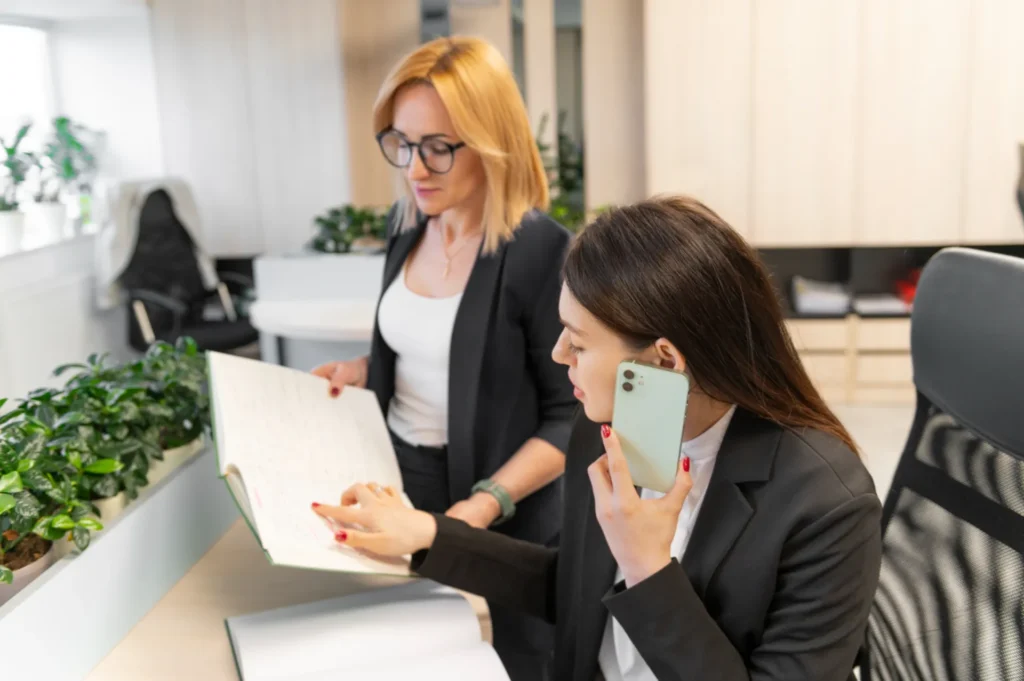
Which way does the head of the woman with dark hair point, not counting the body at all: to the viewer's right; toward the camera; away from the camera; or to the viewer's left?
to the viewer's left

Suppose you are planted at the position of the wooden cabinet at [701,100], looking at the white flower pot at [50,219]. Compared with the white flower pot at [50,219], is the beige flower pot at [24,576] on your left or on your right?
left

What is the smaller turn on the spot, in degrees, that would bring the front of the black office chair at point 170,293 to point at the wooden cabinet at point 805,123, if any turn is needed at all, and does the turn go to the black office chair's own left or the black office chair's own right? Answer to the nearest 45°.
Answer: approximately 45° to the black office chair's own left

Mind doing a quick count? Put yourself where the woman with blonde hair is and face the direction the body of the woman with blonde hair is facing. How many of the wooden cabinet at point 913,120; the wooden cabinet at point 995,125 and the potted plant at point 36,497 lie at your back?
2

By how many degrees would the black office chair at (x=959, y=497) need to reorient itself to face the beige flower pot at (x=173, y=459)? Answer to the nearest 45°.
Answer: approximately 45° to its right

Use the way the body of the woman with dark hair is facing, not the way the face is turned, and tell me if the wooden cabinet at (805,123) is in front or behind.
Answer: behind

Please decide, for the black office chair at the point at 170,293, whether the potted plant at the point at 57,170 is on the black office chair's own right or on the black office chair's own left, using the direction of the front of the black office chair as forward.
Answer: on the black office chair's own right

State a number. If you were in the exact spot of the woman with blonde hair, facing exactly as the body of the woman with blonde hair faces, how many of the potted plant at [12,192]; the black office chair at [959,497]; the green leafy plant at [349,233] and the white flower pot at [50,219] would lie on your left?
1

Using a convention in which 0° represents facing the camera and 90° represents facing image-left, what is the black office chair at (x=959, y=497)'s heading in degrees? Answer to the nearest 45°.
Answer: approximately 45°

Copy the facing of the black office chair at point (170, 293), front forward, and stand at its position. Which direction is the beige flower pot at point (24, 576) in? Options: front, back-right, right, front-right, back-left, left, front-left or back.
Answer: front-right
